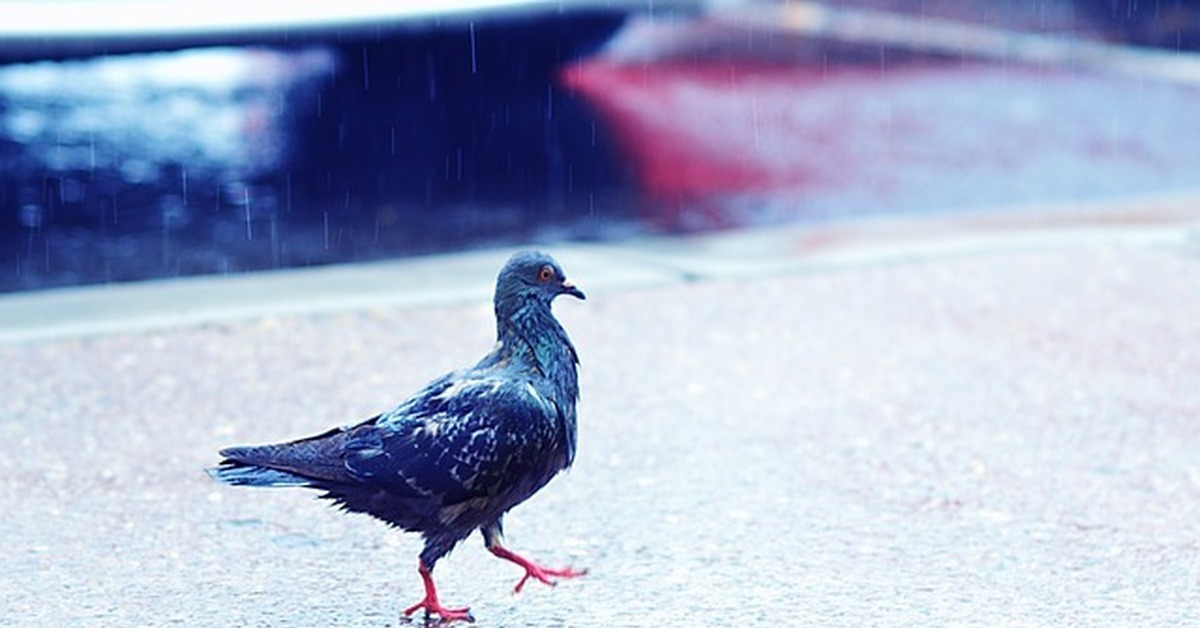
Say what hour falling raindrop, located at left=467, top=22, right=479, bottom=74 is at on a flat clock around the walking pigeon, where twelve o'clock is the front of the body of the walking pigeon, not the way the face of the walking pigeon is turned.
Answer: The falling raindrop is roughly at 9 o'clock from the walking pigeon.

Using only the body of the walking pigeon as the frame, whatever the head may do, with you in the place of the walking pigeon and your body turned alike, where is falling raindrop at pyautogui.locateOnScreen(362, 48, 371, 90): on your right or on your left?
on your left

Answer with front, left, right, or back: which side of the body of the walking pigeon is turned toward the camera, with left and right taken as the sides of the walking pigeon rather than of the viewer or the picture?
right
